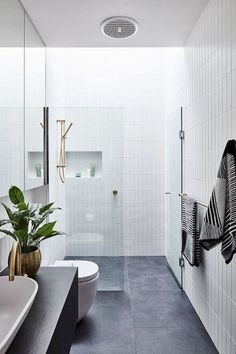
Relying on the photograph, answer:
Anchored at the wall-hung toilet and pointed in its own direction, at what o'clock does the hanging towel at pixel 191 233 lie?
The hanging towel is roughly at 12 o'clock from the wall-hung toilet.

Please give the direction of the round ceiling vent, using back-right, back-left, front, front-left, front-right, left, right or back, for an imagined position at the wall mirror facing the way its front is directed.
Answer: front

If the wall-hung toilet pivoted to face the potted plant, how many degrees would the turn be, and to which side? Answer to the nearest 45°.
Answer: approximately 135° to its right

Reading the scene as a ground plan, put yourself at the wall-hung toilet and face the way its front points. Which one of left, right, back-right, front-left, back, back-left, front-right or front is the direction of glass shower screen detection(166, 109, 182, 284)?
front-left

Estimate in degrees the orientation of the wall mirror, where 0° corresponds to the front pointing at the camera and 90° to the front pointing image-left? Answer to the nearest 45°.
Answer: approximately 270°

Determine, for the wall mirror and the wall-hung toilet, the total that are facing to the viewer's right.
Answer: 2

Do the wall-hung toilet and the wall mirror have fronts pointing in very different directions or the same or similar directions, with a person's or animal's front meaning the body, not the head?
same or similar directions

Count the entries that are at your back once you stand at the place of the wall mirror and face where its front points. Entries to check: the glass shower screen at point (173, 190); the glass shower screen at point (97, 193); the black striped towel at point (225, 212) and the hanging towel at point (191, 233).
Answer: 0

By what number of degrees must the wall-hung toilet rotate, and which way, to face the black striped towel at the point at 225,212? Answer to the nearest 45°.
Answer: approximately 45° to its right

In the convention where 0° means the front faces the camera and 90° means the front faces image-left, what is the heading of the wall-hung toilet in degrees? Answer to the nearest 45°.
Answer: approximately 270°

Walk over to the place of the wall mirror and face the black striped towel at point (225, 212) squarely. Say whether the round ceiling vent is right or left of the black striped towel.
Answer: left
